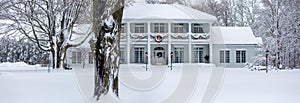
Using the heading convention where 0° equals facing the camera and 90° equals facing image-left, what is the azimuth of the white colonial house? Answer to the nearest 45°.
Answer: approximately 0°

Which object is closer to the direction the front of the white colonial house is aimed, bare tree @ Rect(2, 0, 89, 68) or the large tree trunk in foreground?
the large tree trunk in foreground

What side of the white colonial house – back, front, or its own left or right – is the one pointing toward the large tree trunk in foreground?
front

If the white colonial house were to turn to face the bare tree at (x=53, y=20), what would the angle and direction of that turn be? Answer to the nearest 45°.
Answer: approximately 45° to its right
